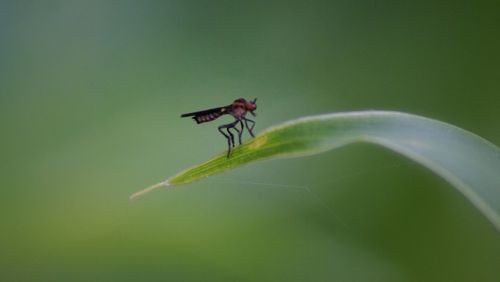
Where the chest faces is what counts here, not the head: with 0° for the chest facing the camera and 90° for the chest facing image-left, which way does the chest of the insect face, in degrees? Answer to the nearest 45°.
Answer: approximately 270°
